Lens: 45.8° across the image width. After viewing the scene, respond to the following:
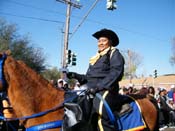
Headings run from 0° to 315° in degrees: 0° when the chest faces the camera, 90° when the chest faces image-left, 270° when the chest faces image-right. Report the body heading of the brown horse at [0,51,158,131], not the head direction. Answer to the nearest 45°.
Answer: approximately 90°

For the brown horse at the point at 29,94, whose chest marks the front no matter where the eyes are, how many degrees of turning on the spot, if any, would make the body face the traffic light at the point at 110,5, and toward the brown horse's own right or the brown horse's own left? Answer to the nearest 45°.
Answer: approximately 90° to the brown horse's own right
